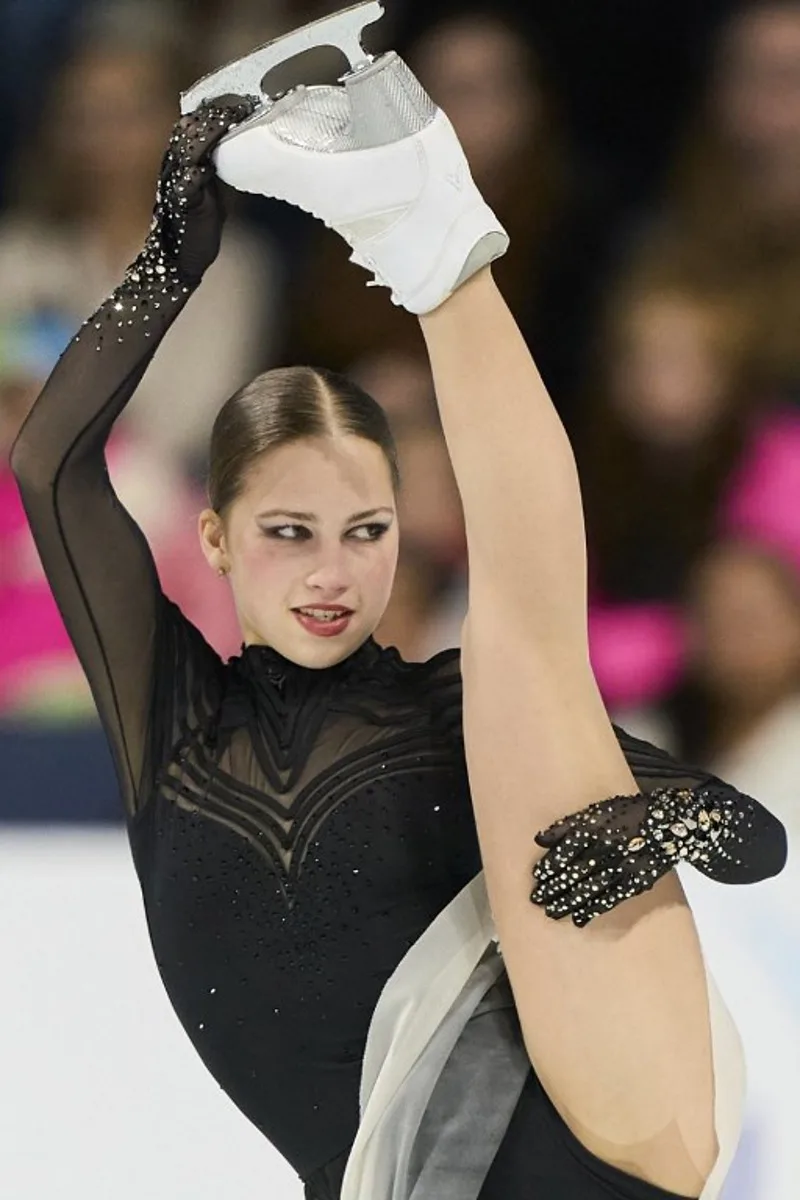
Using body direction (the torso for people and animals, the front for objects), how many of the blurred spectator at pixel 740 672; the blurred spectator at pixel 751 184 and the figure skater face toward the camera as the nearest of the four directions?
3

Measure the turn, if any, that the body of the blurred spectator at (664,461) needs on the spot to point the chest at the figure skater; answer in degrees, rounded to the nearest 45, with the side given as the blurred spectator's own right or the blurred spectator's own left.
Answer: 0° — they already face them

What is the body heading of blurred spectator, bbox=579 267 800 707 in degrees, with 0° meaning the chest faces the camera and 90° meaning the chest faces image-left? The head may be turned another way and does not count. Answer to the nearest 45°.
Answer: approximately 0°

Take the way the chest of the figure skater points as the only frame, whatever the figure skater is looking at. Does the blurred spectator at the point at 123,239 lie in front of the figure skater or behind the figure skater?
behind

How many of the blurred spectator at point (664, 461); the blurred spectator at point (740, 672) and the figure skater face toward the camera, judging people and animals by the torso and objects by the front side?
3
